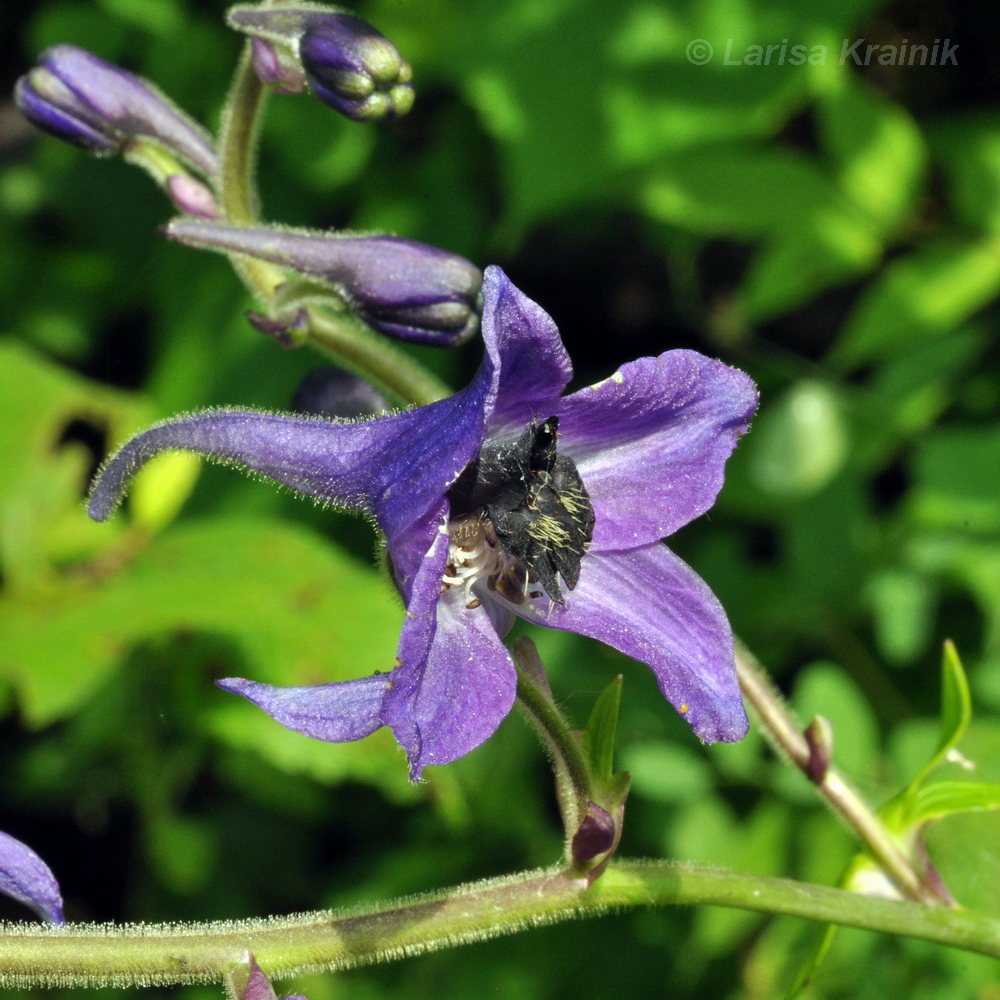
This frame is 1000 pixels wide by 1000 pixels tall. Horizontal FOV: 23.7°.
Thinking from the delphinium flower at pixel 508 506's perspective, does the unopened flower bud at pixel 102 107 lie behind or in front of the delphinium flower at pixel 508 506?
behind

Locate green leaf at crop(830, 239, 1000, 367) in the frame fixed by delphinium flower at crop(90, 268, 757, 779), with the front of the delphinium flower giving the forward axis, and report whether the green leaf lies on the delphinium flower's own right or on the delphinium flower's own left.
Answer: on the delphinium flower's own left

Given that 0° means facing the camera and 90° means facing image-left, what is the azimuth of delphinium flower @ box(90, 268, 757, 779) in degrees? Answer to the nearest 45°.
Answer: approximately 315°

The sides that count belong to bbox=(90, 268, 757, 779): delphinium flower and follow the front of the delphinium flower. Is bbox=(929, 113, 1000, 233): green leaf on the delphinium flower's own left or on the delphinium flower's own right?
on the delphinium flower's own left
